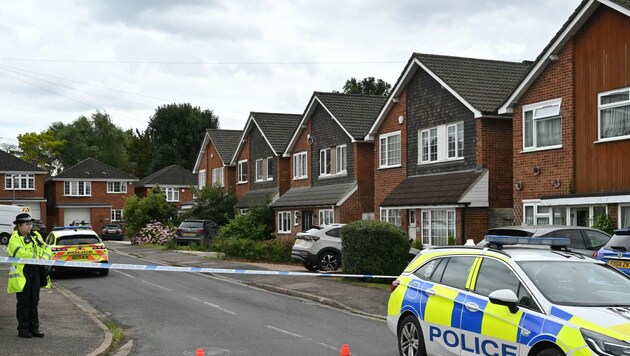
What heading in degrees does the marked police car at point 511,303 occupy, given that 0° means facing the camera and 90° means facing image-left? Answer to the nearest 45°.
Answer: approximately 315°
